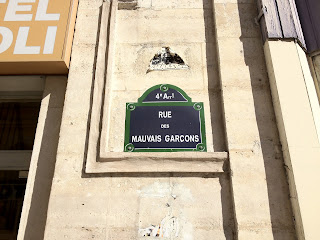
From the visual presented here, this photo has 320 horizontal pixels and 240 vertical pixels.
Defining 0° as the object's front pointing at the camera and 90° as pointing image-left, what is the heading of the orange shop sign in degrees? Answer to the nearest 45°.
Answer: approximately 0°

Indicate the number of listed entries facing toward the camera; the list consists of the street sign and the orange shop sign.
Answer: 2

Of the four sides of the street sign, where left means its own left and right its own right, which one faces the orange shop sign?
right

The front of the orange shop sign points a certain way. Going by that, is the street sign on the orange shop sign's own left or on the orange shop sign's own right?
on the orange shop sign's own left
